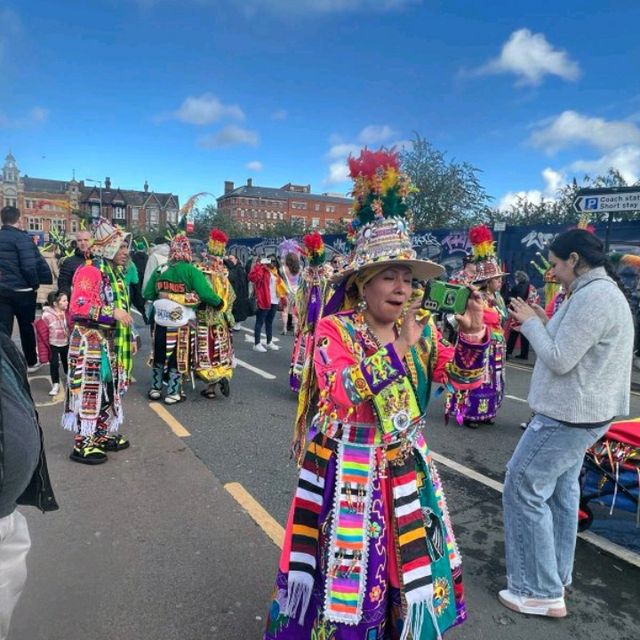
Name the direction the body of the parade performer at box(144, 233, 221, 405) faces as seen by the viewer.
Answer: away from the camera

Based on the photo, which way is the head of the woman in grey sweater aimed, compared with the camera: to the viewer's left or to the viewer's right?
to the viewer's left

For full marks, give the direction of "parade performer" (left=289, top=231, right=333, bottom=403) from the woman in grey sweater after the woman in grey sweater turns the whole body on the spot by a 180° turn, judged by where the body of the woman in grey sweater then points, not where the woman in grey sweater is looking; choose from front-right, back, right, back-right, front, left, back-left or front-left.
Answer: back-left

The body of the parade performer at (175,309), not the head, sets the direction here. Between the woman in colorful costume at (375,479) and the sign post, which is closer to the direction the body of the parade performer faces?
the sign post

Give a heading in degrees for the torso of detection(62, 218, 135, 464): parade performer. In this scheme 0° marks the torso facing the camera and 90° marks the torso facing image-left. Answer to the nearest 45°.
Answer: approximately 270°

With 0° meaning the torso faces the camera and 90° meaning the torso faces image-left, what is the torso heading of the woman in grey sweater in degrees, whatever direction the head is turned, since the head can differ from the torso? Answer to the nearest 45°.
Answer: approximately 90°

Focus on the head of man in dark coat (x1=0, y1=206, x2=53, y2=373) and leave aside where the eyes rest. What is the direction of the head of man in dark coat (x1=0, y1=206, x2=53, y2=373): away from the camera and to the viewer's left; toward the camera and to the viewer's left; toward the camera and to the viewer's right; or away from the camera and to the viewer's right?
away from the camera and to the viewer's right

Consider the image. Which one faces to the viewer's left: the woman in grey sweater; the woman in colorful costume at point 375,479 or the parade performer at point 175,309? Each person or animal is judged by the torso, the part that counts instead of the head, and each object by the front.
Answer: the woman in grey sweater
